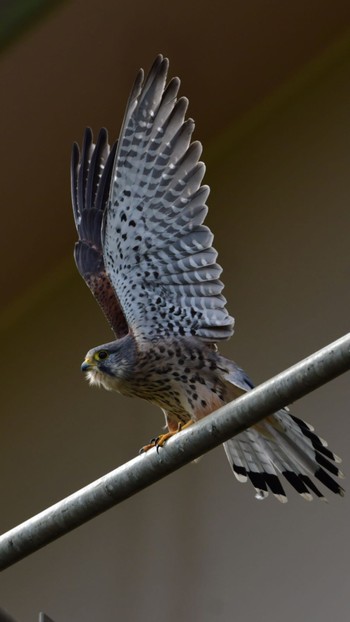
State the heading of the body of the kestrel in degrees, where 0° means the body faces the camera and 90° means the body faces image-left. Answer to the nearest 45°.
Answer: approximately 90°
